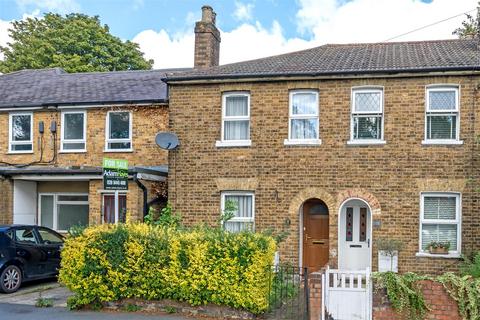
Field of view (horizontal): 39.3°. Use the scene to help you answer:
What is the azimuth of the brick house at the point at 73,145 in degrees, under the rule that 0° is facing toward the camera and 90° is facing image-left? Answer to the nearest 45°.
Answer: approximately 0°

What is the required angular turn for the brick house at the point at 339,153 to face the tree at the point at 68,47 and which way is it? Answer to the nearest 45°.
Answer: approximately 135° to its right

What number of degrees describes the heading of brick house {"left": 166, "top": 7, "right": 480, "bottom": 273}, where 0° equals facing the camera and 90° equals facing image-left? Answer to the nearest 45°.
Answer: approximately 0°

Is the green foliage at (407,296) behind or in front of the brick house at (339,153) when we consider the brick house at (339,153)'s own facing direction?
in front

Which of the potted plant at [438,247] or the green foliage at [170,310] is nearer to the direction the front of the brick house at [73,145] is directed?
the green foliage

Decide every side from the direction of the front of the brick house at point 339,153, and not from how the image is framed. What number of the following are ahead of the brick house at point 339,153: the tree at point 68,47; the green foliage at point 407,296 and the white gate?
2

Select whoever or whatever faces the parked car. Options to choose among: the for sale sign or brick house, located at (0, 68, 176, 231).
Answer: the brick house

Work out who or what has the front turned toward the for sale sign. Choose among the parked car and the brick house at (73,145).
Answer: the brick house

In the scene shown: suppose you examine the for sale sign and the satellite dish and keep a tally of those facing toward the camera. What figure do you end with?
2
